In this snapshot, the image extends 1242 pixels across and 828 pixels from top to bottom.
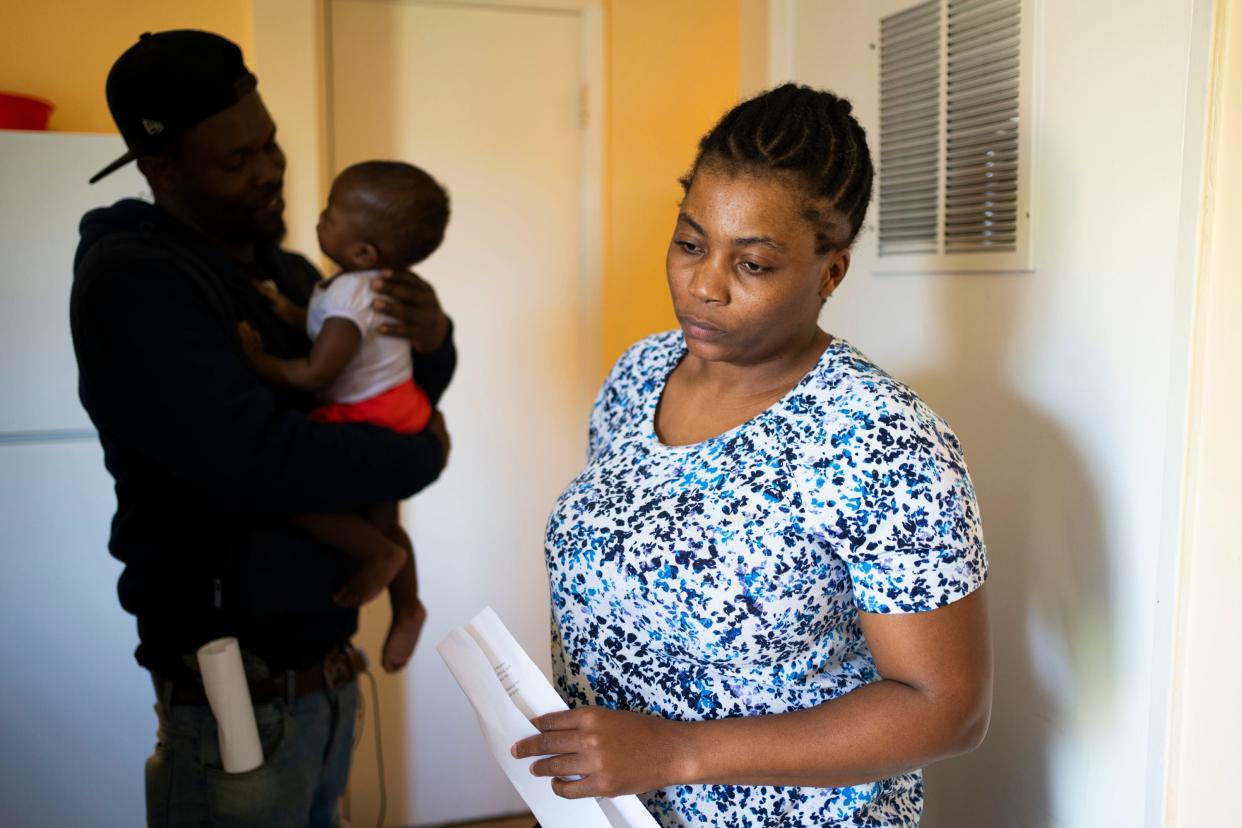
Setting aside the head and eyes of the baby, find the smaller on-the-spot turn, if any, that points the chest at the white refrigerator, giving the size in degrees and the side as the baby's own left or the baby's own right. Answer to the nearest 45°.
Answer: approximately 45° to the baby's own right

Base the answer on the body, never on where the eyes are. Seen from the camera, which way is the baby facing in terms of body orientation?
to the viewer's left

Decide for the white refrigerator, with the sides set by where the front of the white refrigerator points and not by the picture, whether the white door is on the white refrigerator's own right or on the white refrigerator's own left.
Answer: on the white refrigerator's own left

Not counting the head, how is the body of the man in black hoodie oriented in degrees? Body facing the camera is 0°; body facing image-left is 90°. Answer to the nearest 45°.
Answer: approximately 270°

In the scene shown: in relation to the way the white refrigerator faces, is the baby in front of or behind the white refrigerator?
in front

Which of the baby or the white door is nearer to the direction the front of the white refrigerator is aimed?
the baby

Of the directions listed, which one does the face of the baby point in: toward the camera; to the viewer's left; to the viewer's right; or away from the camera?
to the viewer's left

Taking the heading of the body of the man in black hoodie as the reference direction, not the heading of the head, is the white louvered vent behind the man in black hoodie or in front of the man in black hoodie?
in front

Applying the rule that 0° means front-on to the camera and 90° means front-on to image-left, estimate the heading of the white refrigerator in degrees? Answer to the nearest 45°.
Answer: approximately 0°

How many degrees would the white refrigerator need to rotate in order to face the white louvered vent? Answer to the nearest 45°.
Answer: approximately 45° to its left

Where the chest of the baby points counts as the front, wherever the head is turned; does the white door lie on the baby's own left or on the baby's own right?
on the baby's own right
